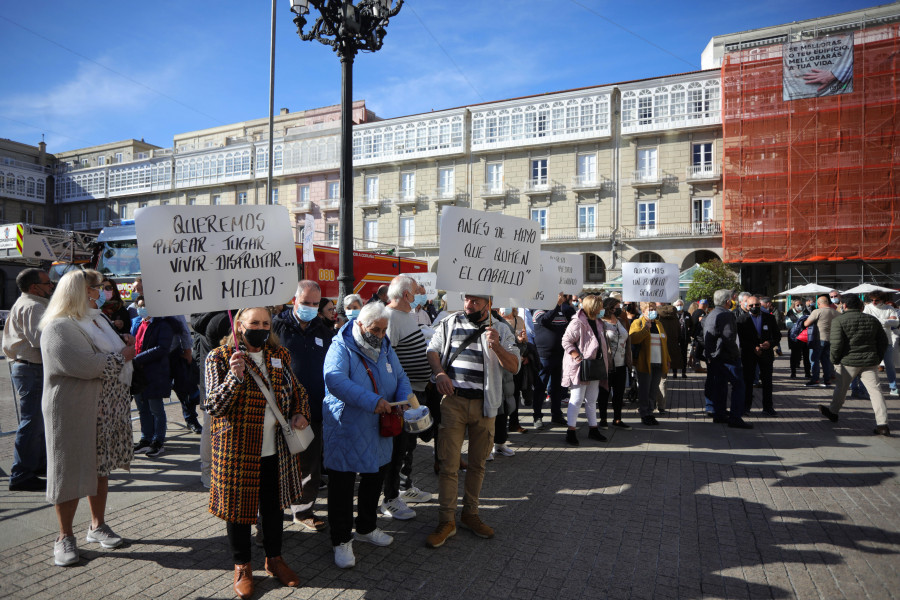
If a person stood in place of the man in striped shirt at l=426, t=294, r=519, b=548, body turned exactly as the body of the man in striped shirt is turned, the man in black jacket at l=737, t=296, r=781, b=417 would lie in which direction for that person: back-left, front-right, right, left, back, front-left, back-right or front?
back-left

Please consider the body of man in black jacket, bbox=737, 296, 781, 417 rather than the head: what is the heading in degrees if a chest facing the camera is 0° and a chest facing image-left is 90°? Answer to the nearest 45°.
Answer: approximately 0°

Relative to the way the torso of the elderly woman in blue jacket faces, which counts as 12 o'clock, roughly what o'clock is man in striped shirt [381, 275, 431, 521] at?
The man in striped shirt is roughly at 8 o'clock from the elderly woman in blue jacket.

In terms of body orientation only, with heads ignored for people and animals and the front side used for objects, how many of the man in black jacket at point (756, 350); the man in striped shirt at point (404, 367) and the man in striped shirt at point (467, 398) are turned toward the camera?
2

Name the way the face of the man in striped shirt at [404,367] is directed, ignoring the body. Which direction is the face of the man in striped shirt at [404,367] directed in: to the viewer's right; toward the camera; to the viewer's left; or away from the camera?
to the viewer's right

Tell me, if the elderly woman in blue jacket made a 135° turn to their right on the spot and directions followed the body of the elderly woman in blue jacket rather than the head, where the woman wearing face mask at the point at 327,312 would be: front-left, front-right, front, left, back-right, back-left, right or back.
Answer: right

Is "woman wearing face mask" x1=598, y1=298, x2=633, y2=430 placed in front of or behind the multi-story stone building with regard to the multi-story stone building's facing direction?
in front

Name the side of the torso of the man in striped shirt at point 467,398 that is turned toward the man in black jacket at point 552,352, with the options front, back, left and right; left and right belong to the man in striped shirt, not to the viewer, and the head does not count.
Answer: back
